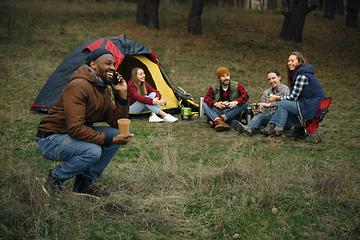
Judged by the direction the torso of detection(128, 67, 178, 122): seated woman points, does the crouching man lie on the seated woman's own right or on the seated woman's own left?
on the seated woman's own right

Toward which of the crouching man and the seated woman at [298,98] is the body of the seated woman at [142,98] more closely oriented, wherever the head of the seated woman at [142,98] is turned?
the seated woman

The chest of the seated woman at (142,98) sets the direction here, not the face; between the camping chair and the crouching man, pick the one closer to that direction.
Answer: the camping chair

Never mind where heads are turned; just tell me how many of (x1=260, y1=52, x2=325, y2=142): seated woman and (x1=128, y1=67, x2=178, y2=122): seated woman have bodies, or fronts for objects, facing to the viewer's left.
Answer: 1

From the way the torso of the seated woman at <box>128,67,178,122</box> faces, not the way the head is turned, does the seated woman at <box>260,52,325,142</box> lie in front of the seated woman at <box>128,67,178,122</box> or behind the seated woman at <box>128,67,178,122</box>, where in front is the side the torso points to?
in front

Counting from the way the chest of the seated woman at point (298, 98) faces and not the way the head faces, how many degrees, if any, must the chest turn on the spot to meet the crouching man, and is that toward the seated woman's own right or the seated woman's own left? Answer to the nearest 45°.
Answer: approximately 45° to the seated woman's own left

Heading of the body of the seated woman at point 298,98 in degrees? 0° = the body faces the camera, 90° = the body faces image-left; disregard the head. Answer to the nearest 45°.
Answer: approximately 90°
